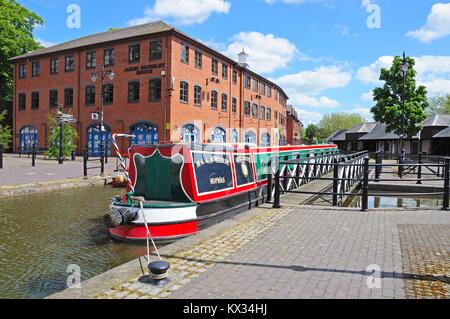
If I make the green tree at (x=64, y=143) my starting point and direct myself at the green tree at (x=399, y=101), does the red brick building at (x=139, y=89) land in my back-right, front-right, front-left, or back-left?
front-left

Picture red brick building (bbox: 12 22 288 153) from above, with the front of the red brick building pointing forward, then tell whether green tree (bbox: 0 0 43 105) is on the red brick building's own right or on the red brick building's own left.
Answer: on the red brick building's own right

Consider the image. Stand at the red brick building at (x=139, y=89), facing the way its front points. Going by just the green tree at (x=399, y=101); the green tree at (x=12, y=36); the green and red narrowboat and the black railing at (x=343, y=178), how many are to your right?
1

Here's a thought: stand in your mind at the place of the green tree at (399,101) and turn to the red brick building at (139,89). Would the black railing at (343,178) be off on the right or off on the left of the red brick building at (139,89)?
left

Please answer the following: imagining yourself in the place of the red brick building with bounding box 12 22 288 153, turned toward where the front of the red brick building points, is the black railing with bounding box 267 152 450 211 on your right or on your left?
on your left

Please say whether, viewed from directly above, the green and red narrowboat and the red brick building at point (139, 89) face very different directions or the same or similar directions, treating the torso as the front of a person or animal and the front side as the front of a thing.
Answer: very different directions
